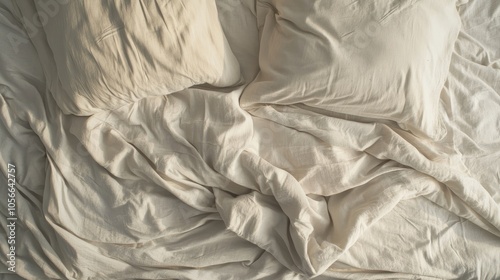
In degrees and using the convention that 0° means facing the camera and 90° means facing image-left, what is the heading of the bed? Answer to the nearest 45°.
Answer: approximately 0°
